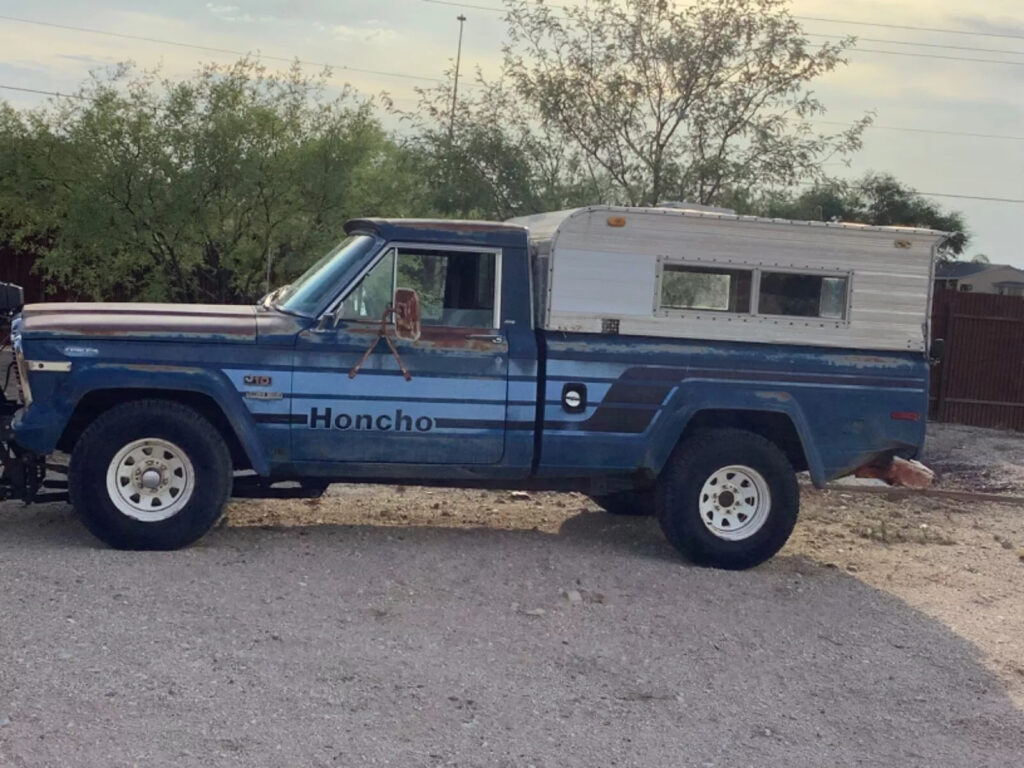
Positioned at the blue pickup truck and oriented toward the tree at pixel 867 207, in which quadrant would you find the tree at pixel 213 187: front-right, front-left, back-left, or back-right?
front-left

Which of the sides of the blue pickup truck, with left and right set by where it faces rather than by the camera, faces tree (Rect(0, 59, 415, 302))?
right

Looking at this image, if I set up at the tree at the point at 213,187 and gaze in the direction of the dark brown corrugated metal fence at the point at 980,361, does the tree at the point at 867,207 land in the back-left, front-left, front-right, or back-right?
front-left

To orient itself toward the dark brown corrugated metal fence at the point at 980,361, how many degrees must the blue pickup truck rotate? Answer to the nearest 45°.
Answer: approximately 135° to its right

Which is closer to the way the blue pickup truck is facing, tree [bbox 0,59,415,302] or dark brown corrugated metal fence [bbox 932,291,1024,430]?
the tree

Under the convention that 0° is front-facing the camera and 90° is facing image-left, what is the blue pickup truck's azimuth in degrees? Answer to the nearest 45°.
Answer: approximately 90°

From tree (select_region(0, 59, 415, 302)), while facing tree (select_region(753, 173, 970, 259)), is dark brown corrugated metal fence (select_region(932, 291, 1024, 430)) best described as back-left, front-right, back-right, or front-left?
front-right

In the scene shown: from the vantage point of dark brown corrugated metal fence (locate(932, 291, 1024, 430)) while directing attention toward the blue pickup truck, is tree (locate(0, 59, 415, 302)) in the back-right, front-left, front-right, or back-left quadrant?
front-right

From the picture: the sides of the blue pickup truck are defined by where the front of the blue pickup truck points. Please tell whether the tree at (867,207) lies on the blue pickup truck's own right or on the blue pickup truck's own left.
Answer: on the blue pickup truck's own right
